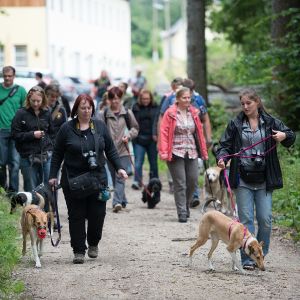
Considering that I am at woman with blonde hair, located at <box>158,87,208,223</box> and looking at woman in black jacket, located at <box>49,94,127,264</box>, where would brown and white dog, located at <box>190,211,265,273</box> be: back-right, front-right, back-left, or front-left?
front-left

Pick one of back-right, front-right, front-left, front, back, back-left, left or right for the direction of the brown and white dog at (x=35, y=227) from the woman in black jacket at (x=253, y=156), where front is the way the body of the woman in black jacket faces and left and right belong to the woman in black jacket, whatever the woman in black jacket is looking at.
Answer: right

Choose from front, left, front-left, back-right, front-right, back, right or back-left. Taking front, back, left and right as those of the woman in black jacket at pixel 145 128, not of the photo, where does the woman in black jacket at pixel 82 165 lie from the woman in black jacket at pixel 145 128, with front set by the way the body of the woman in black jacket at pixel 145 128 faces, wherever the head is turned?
front

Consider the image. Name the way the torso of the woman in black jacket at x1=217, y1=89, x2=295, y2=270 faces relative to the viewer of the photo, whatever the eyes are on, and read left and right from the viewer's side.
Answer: facing the viewer

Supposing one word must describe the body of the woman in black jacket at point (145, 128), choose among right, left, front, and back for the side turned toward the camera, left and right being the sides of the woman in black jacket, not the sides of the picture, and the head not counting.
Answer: front

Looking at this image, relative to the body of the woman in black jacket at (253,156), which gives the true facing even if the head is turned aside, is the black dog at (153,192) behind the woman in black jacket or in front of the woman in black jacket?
behind

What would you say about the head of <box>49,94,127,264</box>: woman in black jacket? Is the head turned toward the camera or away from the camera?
toward the camera

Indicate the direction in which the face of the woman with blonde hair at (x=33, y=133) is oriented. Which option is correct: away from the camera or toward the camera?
toward the camera

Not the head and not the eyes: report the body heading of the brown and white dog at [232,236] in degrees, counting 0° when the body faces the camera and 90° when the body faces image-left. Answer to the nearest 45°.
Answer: approximately 315°

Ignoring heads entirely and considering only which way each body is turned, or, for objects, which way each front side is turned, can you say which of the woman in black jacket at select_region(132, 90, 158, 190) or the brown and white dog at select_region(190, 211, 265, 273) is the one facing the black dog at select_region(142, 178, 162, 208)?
the woman in black jacket

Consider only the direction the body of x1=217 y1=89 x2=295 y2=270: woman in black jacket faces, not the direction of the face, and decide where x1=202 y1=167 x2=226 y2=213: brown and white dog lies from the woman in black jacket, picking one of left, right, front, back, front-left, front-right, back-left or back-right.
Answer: back

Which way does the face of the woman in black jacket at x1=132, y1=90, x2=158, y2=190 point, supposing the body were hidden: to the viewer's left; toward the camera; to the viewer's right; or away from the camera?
toward the camera

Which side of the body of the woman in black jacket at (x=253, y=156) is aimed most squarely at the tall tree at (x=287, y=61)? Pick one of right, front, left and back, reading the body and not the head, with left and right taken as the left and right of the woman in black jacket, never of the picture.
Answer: back

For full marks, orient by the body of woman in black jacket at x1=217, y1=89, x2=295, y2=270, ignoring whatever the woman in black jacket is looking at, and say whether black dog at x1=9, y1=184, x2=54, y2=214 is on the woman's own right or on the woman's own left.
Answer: on the woman's own right
